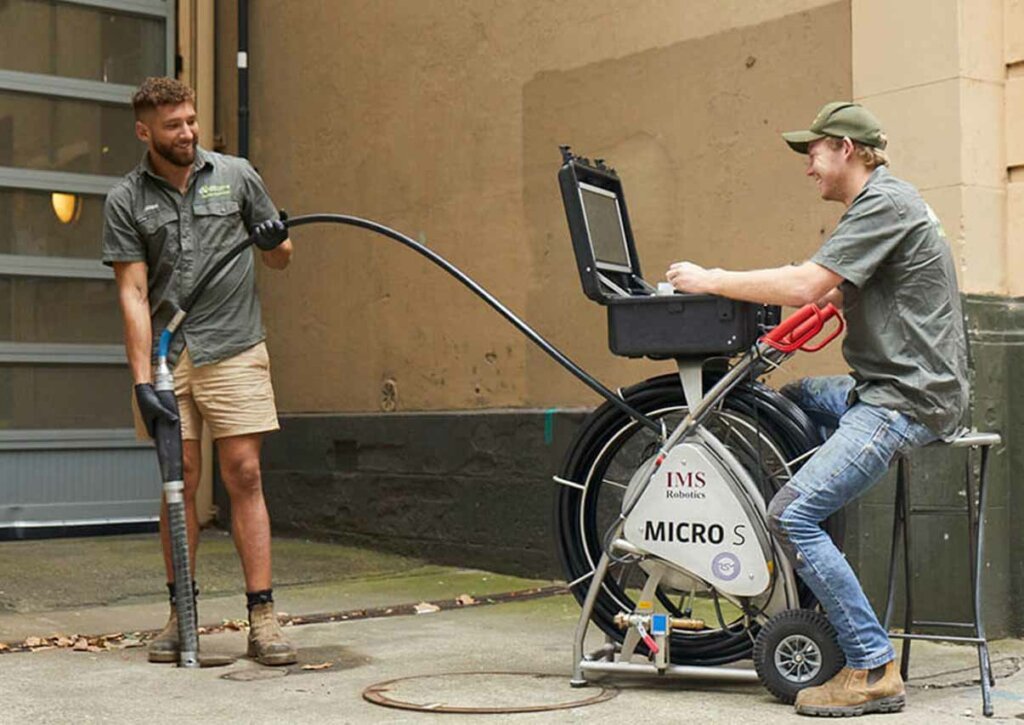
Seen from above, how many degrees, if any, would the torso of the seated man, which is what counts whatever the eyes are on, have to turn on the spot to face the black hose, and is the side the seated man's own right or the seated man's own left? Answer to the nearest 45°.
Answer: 0° — they already face it

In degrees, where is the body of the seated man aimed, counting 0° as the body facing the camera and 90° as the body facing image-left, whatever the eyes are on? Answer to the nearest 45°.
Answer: approximately 90°

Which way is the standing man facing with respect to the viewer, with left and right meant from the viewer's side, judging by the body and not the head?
facing the viewer

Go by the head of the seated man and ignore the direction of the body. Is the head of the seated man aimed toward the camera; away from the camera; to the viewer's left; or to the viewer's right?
to the viewer's left

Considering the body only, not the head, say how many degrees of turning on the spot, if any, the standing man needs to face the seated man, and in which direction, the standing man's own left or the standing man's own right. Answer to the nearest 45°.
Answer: approximately 45° to the standing man's own left

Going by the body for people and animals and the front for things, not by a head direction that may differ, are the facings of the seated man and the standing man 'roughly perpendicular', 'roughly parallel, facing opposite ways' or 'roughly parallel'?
roughly perpendicular

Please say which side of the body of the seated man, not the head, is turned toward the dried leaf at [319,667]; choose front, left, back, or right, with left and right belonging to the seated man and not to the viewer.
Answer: front

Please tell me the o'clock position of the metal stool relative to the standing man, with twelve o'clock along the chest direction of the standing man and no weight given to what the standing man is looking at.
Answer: The metal stool is roughly at 10 o'clock from the standing man.

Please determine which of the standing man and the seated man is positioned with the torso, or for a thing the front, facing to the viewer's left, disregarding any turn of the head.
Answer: the seated man

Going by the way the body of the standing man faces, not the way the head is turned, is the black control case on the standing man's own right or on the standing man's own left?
on the standing man's own left
